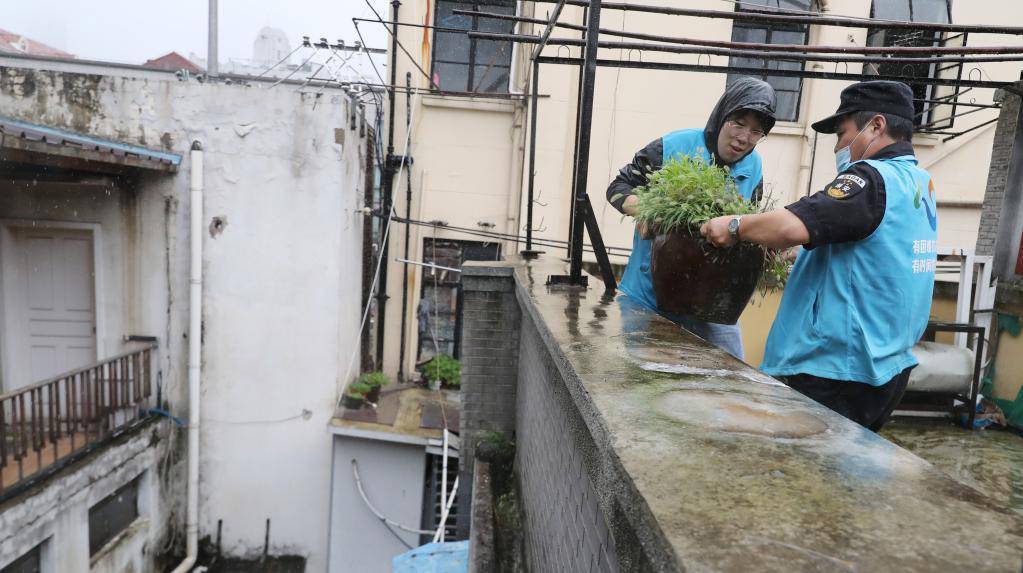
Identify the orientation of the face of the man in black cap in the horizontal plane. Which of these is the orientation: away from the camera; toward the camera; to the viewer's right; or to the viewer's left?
to the viewer's left

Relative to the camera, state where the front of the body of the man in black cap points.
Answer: to the viewer's left

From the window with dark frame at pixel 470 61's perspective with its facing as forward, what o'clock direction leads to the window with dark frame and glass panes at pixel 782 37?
the window with dark frame and glass panes at pixel 782 37 is roughly at 9 o'clock from the window with dark frame at pixel 470 61.

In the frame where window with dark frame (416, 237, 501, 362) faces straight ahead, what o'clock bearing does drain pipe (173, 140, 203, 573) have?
The drain pipe is roughly at 2 o'clock from the window with dark frame.

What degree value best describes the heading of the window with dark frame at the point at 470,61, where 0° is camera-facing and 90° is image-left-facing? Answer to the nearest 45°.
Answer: approximately 0°

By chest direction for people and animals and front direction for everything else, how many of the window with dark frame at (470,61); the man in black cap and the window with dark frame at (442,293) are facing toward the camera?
2

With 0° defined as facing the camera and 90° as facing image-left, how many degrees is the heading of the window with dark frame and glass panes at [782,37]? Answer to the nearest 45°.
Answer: approximately 0°
